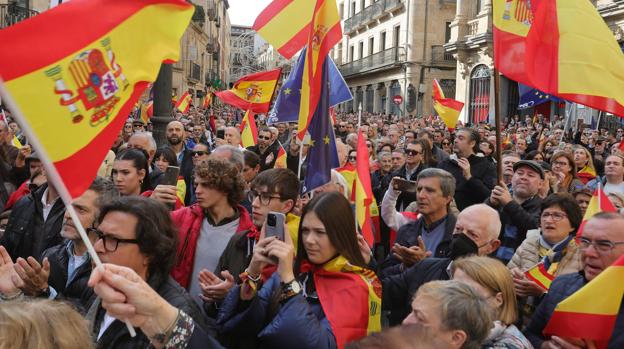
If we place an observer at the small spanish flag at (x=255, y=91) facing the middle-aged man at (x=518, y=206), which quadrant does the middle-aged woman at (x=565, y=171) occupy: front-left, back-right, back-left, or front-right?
front-left

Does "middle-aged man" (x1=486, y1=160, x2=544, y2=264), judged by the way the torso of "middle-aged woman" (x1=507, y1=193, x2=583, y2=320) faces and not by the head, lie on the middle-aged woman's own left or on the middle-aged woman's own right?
on the middle-aged woman's own right

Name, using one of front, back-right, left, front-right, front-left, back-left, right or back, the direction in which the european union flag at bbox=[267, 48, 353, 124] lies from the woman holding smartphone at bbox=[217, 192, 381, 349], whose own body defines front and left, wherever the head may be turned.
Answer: back-right

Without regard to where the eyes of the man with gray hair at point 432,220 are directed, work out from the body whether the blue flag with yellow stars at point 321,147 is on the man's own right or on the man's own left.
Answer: on the man's own right

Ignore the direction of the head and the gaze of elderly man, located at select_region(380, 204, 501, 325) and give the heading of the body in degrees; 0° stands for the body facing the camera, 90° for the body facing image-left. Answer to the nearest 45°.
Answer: approximately 45°

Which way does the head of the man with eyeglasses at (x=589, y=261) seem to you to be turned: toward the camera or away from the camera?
toward the camera

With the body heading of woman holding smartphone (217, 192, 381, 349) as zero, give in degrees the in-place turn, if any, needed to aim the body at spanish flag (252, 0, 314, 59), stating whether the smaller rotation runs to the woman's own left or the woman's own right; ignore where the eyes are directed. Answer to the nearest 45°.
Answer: approximately 135° to the woman's own right

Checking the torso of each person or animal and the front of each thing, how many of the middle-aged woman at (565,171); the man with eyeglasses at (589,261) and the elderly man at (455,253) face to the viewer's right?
0

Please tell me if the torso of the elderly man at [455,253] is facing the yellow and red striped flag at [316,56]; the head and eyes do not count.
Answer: no

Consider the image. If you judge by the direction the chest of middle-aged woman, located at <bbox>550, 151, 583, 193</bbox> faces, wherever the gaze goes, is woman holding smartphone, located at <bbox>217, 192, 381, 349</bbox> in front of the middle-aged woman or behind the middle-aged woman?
in front

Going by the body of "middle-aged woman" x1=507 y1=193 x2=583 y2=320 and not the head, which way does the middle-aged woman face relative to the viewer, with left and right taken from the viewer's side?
facing the viewer and to the left of the viewer

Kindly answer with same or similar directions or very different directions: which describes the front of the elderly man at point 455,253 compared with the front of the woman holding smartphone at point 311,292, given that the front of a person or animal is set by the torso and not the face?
same or similar directions

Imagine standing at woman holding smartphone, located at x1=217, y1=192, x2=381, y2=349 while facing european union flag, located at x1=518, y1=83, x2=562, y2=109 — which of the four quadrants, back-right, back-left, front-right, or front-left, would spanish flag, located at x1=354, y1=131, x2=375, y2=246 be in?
front-left

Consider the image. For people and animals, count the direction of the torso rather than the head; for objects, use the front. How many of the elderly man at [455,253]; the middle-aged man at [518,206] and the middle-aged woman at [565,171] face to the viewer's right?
0

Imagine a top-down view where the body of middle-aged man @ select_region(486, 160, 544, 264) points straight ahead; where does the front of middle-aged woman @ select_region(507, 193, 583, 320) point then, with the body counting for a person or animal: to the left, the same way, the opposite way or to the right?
the same way

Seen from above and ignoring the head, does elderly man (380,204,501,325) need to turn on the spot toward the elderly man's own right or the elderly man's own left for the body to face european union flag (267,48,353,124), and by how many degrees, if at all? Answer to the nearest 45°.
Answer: approximately 90° to the elderly man's own right

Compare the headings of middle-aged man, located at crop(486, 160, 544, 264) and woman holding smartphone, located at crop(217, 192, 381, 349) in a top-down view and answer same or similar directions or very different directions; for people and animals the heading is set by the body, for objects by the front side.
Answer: same or similar directions
